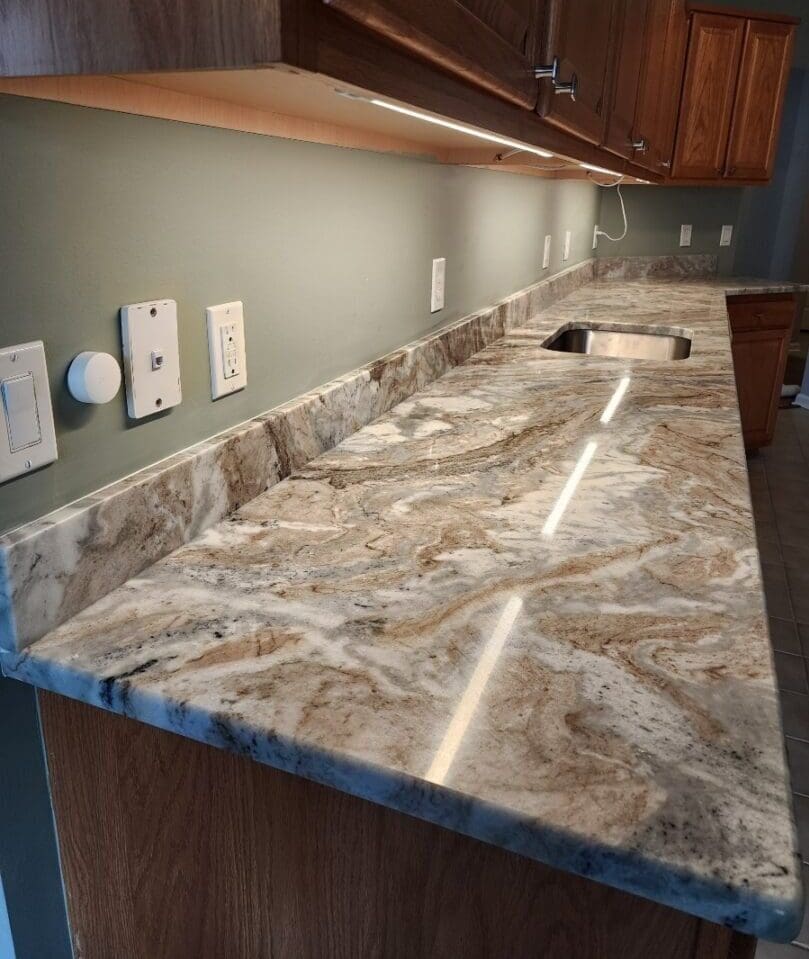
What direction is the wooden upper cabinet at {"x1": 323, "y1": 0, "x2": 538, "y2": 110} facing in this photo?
to the viewer's right

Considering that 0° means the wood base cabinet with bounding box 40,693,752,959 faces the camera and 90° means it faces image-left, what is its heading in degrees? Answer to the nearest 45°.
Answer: approximately 315°

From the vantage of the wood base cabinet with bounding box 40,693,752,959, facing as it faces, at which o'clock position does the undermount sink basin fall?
The undermount sink basin is roughly at 8 o'clock from the wood base cabinet.

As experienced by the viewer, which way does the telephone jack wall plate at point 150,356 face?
facing the viewer and to the right of the viewer

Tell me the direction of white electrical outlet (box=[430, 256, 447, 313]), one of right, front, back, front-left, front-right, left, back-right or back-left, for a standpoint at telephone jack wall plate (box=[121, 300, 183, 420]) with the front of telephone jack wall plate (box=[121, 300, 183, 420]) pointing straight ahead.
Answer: left
